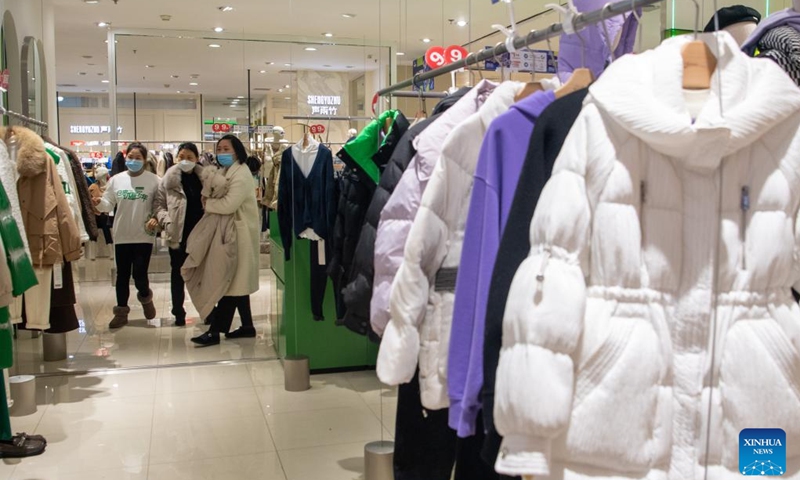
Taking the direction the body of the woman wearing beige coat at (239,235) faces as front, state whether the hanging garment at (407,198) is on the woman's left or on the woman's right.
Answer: on the woman's left

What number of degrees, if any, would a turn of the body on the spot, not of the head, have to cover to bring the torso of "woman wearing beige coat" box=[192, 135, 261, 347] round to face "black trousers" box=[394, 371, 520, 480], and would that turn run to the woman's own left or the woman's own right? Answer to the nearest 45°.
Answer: approximately 90° to the woman's own left

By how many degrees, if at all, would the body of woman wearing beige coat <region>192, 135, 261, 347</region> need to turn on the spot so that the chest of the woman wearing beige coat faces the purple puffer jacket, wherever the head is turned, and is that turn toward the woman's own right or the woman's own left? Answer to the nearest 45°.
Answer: approximately 90° to the woman's own left

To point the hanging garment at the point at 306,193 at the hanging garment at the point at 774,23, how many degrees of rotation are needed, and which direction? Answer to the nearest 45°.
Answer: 0° — it already faces it

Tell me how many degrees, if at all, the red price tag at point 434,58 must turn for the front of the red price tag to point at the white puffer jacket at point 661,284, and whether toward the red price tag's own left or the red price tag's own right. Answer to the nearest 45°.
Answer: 0° — it already faces it

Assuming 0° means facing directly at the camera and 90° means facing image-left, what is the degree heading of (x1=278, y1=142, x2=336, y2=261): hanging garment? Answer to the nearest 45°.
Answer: approximately 0°

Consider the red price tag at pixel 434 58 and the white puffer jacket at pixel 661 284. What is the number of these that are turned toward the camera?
2

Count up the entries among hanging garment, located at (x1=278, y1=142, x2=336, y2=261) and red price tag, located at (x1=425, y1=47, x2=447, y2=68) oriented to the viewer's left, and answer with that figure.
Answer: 0

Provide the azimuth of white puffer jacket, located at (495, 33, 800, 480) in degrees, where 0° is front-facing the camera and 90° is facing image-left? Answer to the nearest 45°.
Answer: approximately 0°

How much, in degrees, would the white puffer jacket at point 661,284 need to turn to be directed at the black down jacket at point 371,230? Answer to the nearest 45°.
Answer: approximately 135° to its right

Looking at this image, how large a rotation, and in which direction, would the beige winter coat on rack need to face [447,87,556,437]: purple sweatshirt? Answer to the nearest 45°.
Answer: approximately 45° to its left
